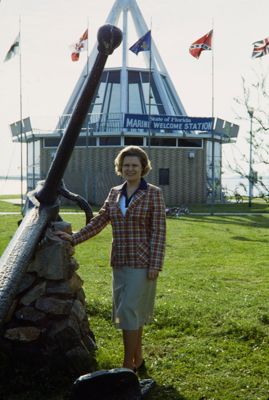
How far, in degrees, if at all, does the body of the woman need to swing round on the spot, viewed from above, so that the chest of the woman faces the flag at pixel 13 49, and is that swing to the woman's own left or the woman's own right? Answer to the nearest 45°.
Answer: approximately 135° to the woman's own right

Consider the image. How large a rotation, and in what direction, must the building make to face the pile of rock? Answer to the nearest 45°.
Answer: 0° — it already faces it

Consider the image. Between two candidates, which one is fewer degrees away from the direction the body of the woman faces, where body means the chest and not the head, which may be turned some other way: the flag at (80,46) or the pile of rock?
the pile of rock

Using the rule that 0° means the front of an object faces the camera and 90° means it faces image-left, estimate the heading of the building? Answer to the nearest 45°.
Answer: approximately 0°

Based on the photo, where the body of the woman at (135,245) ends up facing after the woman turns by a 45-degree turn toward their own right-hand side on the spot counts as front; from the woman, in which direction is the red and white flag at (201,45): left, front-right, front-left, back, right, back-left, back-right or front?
right

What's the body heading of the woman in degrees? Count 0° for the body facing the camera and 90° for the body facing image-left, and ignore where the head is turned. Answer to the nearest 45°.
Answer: approximately 45°

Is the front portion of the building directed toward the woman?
yes

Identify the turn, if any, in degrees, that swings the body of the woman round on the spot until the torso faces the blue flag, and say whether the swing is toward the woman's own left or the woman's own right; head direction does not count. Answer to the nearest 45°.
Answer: approximately 135° to the woman's own right
